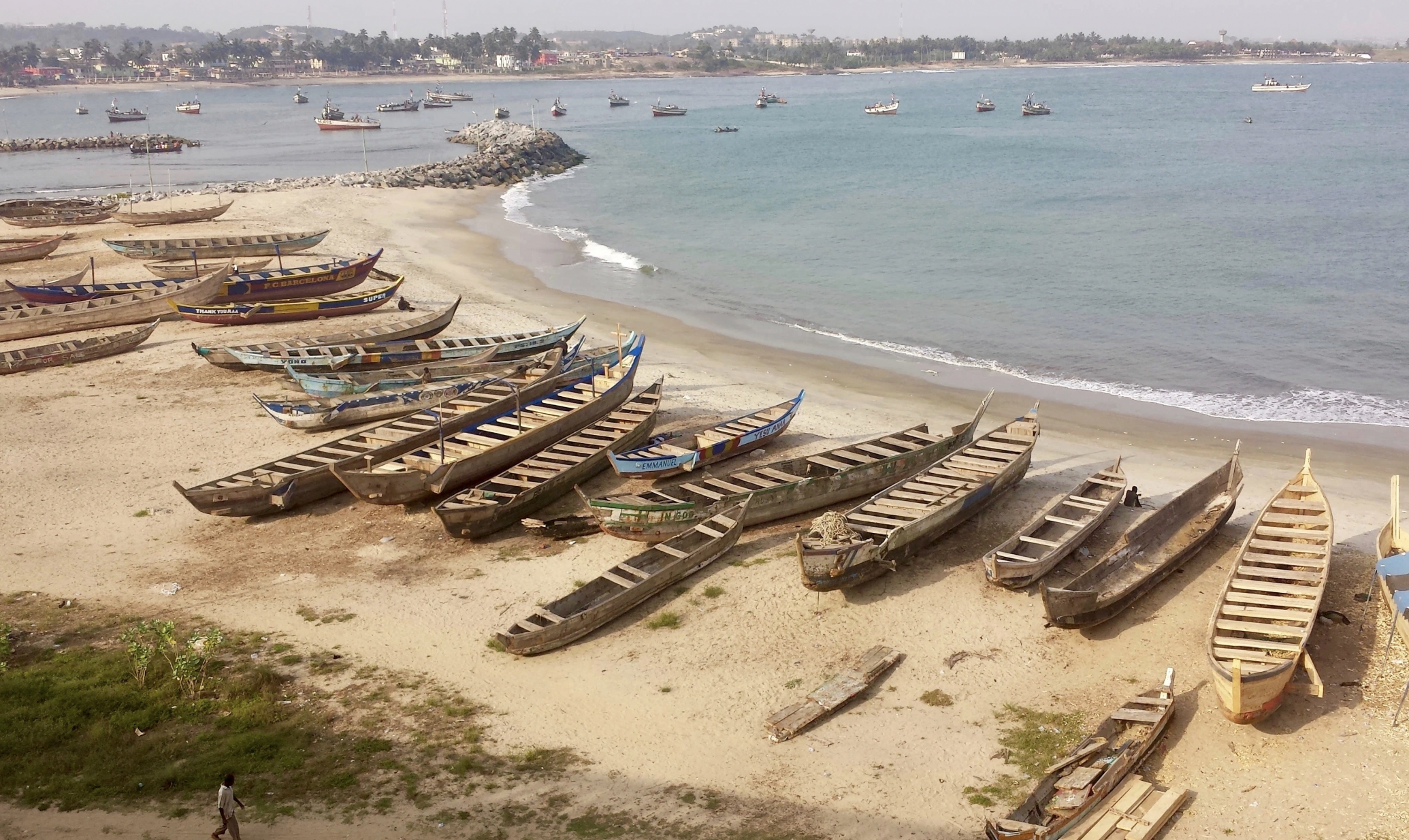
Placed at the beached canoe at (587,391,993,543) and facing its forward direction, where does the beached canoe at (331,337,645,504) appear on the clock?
the beached canoe at (331,337,645,504) is roughly at 8 o'clock from the beached canoe at (587,391,993,543).

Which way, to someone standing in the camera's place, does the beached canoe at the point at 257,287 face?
facing to the right of the viewer

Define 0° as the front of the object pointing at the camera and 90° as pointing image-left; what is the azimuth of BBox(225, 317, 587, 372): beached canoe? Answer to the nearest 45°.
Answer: approximately 270°

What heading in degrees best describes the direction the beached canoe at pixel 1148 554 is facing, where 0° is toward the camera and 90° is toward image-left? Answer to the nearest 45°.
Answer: approximately 225°

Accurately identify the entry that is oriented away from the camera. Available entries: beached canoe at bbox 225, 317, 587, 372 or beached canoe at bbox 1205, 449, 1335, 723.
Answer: beached canoe at bbox 1205, 449, 1335, 723

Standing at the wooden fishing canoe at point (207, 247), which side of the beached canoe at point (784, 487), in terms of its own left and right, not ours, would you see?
left

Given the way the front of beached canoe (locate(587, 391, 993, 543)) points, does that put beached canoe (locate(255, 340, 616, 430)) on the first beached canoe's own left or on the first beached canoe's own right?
on the first beached canoe's own left

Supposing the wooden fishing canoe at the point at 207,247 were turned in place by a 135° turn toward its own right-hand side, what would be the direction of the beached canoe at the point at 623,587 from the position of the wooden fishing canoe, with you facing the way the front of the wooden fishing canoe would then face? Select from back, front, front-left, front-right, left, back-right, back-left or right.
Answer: front-left

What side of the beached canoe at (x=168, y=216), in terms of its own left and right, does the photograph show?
right

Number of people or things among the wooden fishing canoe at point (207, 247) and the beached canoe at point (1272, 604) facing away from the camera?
1

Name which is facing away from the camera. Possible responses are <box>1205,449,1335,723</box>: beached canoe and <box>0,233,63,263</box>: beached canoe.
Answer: <box>1205,449,1335,723</box>: beached canoe

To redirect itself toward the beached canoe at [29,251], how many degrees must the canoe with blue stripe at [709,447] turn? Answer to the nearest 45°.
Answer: approximately 90° to its left

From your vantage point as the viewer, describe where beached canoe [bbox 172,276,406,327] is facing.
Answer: facing to the right of the viewer

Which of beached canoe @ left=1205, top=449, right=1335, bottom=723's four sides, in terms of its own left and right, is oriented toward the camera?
back
